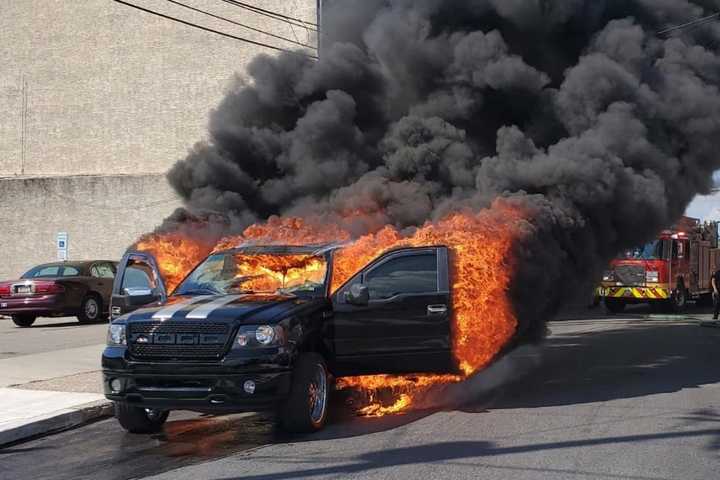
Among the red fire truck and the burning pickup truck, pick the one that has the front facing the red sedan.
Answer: the red fire truck

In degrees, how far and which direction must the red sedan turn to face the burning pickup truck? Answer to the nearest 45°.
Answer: approximately 135° to its right

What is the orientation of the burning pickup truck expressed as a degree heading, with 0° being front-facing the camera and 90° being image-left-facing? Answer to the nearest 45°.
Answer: approximately 45°

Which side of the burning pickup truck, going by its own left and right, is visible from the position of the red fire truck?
back

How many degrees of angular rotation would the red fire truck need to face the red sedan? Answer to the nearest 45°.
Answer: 0° — it already faces it

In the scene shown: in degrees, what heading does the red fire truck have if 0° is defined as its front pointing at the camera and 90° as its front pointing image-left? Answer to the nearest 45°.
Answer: approximately 45°

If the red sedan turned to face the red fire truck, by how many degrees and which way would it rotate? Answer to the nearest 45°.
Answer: approximately 45° to its right

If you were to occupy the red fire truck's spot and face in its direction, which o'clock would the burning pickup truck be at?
The burning pickup truck is roughly at 11 o'clock from the red fire truck.

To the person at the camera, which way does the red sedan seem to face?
facing away from the viewer and to the right of the viewer

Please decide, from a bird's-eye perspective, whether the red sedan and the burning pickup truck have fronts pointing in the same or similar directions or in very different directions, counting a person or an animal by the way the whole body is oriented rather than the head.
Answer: very different directions

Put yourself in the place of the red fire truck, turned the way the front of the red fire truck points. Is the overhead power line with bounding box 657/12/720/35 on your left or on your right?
on your left

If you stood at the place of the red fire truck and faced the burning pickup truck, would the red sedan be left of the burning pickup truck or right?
right

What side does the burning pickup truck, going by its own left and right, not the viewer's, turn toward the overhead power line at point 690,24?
back
